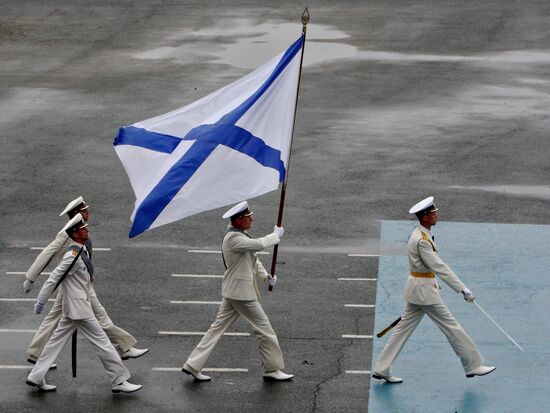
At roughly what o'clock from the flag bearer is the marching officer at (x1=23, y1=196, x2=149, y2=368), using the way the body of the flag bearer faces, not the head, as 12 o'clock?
The marching officer is roughly at 6 o'clock from the flag bearer.

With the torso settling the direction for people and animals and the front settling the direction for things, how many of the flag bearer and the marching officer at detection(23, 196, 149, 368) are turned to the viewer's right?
2

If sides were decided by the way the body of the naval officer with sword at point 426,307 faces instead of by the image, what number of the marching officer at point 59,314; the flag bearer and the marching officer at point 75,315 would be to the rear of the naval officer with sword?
3

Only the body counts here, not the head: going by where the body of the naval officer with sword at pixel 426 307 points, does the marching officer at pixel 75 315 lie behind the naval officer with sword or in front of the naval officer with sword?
behind

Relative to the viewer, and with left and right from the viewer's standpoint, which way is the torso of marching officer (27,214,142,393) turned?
facing to the right of the viewer

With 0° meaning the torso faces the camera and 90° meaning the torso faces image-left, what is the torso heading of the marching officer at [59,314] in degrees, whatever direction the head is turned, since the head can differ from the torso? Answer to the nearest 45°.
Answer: approximately 270°

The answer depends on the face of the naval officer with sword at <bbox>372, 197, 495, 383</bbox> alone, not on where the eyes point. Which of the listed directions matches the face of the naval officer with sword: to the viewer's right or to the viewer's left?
to the viewer's right

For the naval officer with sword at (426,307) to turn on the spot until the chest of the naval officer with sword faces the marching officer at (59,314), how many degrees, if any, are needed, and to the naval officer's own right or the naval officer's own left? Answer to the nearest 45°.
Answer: approximately 180°

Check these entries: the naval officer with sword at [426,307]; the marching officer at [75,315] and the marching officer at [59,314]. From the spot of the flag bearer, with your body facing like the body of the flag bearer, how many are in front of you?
1

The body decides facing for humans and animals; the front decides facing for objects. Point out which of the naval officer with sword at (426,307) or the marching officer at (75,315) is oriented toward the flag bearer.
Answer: the marching officer

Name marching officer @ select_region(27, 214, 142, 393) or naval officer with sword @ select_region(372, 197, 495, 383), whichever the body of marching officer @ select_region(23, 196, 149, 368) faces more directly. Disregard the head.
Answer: the naval officer with sword

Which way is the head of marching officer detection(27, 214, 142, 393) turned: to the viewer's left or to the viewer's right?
to the viewer's right

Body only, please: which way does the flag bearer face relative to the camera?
to the viewer's right

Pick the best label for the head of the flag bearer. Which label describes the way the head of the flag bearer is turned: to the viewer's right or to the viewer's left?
to the viewer's right

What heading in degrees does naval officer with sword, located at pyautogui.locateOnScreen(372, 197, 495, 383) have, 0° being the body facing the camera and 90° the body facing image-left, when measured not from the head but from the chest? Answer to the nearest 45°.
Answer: approximately 270°

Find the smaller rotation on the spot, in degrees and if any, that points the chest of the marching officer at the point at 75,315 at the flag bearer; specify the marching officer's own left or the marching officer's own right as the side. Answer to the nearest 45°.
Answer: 0° — they already face them

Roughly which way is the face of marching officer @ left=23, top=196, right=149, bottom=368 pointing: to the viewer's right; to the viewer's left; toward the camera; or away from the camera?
to the viewer's right

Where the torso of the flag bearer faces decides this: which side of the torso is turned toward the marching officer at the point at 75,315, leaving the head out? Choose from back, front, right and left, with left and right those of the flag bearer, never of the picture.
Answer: back
